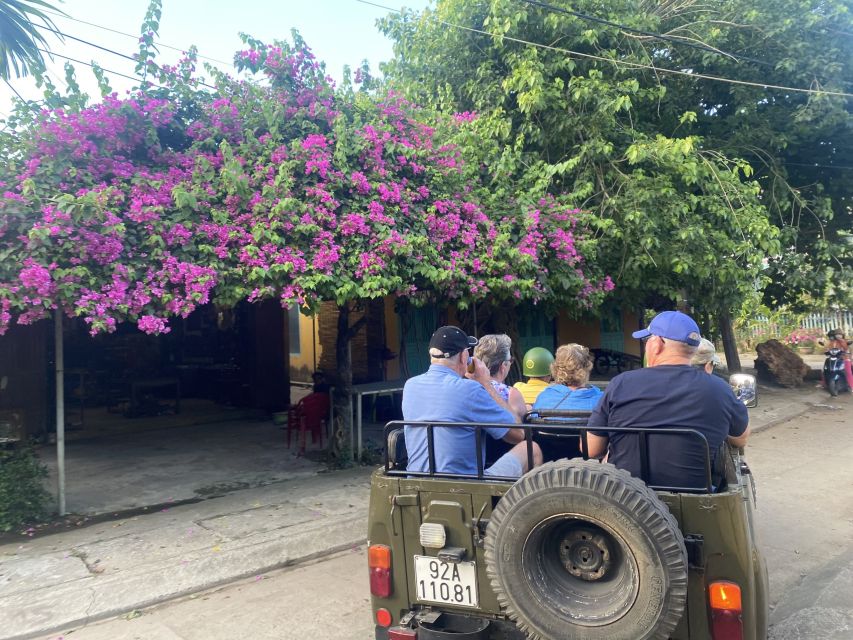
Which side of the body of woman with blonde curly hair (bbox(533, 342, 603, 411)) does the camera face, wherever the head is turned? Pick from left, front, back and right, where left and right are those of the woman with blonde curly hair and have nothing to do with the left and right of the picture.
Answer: back

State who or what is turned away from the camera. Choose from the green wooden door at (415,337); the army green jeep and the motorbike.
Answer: the army green jeep

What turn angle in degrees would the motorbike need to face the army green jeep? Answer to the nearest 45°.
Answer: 0° — it already faces it

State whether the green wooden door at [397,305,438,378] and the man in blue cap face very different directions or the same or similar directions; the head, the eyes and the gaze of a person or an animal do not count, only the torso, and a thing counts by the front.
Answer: very different directions

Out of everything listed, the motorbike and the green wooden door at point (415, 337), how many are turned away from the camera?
0

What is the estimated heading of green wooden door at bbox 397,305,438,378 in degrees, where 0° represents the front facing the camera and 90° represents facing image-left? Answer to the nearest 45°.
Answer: approximately 315°

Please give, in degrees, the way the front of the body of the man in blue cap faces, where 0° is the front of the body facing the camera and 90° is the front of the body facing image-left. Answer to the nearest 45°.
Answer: approximately 135°

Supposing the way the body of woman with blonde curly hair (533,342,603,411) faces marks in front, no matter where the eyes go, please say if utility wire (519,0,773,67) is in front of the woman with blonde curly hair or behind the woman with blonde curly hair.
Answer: in front

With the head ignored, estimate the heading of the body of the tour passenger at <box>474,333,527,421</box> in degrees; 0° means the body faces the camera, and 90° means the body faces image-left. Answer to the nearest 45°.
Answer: approximately 225°

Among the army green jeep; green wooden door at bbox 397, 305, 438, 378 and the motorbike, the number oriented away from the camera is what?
1

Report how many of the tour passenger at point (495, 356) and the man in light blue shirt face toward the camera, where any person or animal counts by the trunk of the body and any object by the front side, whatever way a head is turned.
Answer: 0

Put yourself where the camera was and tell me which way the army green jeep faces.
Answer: facing away from the viewer

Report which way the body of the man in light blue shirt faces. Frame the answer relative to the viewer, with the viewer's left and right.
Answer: facing away from the viewer and to the right of the viewer
